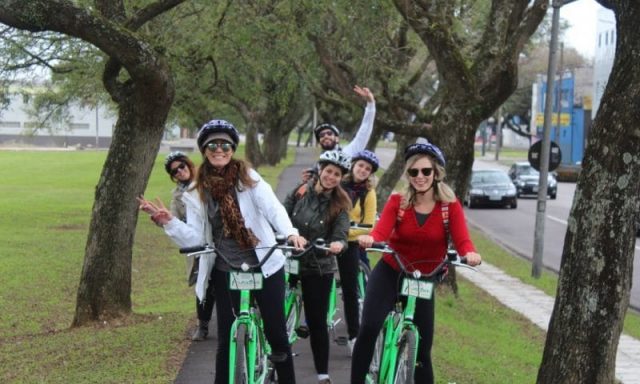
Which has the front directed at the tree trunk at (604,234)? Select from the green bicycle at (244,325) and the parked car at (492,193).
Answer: the parked car

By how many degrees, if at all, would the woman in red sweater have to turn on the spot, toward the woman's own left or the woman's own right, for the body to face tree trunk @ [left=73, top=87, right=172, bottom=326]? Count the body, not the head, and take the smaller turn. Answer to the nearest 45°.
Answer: approximately 135° to the woman's own right

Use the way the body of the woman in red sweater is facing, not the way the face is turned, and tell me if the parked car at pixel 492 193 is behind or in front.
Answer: behind

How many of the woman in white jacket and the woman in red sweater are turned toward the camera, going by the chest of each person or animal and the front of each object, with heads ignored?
2

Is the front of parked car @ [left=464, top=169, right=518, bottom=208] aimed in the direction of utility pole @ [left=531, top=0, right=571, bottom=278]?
yes

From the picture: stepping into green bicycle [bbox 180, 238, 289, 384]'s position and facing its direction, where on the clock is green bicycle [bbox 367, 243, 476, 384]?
green bicycle [bbox 367, 243, 476, 384] is roughly at 9 o'clock from green bicycle [bbox 180, 238, 289, 384].

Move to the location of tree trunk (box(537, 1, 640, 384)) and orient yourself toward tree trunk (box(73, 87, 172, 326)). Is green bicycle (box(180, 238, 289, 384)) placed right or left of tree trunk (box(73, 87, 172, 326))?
left

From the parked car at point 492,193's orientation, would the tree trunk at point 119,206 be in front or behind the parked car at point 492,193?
in front

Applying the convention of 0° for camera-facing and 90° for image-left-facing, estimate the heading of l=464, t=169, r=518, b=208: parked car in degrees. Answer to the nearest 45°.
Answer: approximately 0°

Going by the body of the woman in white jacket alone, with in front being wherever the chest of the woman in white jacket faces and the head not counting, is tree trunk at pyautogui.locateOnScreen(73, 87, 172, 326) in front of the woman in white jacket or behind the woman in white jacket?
behind
